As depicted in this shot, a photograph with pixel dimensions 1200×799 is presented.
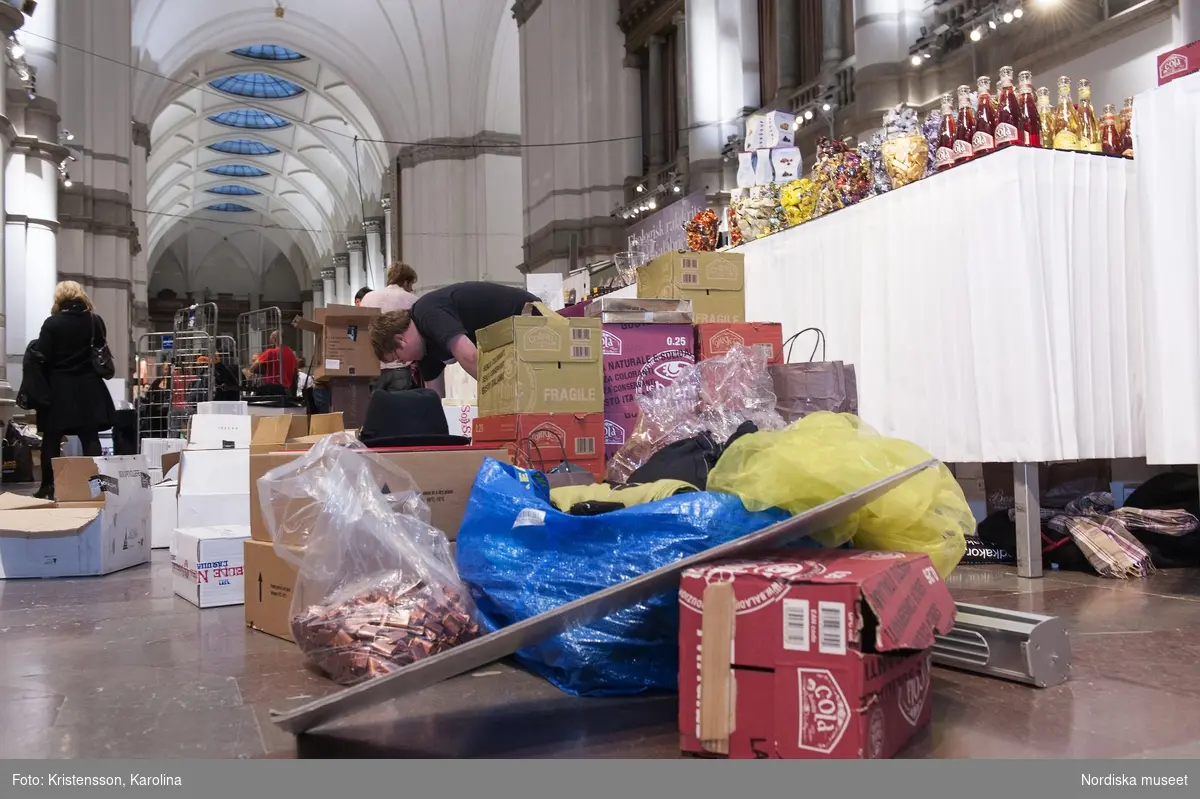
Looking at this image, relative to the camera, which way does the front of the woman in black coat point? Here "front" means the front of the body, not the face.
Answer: away from the camera

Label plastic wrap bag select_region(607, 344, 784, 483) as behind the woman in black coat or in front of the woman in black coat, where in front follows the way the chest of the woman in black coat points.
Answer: behind

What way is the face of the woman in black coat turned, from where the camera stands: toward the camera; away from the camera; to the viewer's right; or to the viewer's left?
away from the camera

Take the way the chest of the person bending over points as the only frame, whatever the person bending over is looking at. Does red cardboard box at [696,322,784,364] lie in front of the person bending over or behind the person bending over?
behind

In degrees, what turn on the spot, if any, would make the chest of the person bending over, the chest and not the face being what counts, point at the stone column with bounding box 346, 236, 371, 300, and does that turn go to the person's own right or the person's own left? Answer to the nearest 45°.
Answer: approximately 90° to the person's own right

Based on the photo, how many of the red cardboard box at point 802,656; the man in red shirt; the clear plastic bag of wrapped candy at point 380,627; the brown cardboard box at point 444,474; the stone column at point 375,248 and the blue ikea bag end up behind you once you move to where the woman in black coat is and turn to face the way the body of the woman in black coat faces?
4

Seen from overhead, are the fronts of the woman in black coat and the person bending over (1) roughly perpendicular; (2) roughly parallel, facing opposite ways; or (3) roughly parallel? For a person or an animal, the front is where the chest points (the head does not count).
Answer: roughly perpendicular

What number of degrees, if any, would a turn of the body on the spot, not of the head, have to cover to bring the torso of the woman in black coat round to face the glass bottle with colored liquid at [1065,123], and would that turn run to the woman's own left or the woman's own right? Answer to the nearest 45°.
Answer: approximately 135° to the woman's own right

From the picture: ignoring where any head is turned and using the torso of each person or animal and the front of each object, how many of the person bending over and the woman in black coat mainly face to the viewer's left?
1

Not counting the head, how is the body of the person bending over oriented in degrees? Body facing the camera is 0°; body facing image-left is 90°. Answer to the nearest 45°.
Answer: approximately 90°

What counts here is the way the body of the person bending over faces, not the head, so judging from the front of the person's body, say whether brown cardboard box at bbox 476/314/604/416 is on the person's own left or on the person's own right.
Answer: on the person's own left

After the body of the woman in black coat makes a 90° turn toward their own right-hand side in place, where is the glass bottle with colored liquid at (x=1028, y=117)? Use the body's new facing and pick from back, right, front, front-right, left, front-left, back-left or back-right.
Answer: front-right

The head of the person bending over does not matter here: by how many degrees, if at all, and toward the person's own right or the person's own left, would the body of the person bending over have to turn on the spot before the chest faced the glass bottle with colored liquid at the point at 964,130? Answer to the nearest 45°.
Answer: approximately 135° to the person's own left
